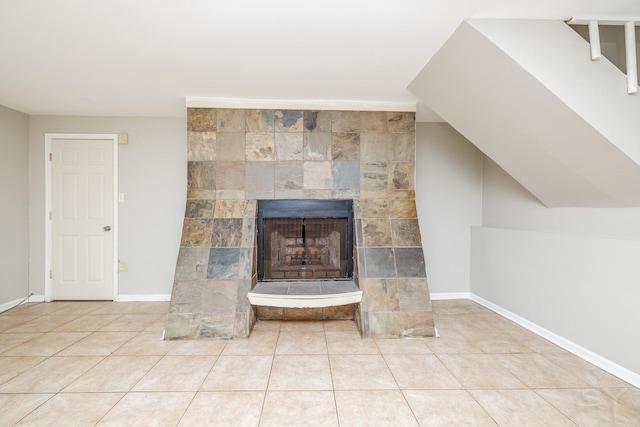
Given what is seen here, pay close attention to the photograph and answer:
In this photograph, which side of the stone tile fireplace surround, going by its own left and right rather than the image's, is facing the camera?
front

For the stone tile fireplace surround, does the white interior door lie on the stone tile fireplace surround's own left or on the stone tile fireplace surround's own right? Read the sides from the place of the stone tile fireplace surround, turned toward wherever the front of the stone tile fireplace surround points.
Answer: on the stone tile fireplace surround's own right
